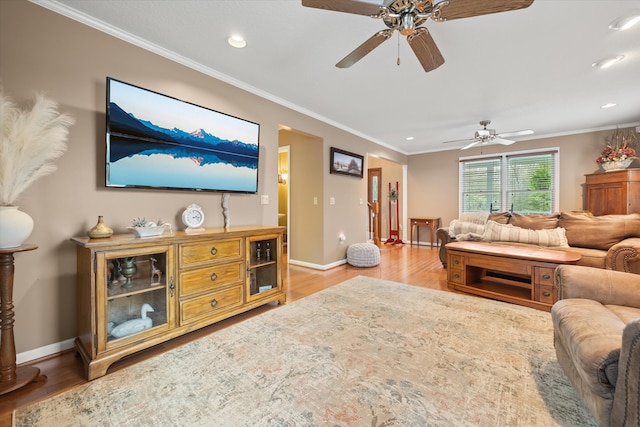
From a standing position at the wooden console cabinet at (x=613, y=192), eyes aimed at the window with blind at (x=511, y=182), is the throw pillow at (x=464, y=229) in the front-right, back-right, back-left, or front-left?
front-left

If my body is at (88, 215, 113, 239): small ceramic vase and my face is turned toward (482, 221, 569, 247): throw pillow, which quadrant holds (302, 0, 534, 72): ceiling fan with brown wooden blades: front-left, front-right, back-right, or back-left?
front-right

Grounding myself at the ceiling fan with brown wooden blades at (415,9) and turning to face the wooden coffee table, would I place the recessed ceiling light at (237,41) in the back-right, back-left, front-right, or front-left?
back-left

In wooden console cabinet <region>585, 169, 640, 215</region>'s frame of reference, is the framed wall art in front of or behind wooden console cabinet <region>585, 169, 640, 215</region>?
in front

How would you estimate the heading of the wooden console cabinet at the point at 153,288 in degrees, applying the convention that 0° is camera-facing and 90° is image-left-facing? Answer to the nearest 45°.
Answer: approximately 315°

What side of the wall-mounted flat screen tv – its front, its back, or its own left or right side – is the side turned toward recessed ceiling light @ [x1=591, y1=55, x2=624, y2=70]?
front

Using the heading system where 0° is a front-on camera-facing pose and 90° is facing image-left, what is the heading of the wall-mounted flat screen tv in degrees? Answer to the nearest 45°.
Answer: approximately 315°

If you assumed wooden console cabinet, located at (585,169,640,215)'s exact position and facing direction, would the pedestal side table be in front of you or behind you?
in front

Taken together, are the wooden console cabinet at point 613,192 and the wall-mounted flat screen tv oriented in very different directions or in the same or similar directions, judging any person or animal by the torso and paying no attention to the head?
very different directions

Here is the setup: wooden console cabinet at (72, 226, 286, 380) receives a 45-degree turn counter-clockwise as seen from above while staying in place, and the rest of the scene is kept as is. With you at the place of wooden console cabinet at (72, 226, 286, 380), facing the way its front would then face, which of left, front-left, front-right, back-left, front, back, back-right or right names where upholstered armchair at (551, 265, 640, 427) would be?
front-right

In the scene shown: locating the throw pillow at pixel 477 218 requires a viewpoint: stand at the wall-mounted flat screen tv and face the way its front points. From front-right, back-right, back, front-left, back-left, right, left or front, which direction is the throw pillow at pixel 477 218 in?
front-left

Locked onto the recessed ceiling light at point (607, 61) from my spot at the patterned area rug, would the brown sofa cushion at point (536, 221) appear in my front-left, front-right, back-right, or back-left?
front-left

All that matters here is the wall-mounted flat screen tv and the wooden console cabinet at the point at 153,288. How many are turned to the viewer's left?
0

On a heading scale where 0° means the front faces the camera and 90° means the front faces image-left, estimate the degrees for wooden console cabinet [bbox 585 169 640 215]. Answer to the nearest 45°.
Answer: approximately 45°

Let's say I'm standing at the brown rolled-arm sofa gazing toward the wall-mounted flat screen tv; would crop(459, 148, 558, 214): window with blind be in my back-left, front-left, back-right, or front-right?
back-right

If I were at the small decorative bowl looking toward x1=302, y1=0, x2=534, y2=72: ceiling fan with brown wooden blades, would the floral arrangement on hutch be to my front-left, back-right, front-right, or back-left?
front-left

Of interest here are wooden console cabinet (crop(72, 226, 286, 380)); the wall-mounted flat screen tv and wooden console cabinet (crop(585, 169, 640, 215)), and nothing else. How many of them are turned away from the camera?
0
